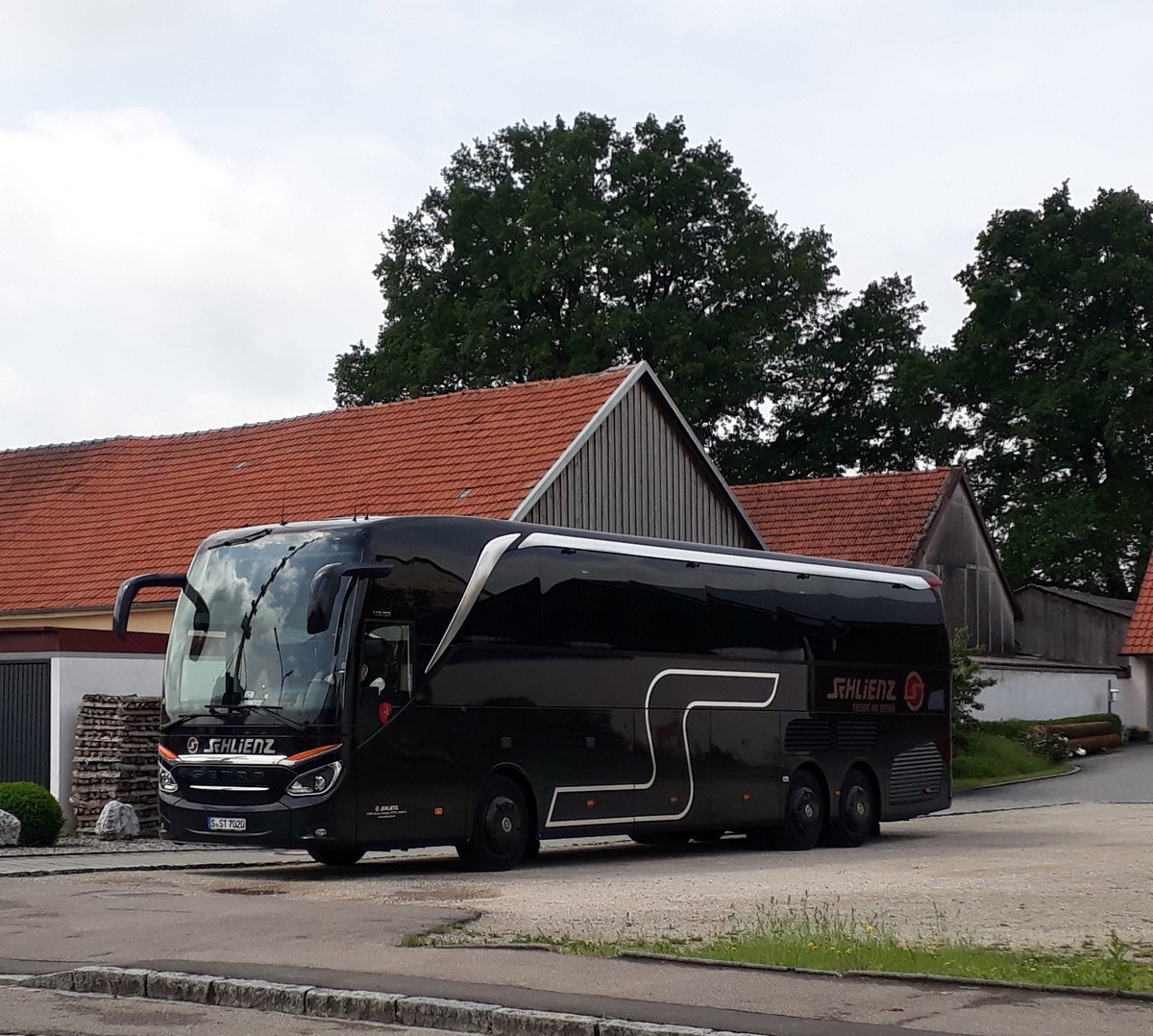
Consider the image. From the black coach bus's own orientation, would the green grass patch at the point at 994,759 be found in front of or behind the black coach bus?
behind

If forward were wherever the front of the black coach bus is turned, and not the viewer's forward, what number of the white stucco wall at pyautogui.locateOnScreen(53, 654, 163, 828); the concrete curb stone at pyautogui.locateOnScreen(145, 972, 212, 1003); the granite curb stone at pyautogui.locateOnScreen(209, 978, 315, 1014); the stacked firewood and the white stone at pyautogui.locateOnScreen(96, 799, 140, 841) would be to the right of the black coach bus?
3

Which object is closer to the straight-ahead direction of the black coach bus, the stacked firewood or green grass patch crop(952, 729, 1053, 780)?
the stacked firewood

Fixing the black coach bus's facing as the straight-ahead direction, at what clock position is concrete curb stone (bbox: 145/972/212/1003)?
The concrete curb stone is roughly at 11 o'clock from the black coach bus.

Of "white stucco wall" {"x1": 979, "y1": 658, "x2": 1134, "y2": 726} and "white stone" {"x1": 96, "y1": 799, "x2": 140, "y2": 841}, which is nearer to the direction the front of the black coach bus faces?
the white stone

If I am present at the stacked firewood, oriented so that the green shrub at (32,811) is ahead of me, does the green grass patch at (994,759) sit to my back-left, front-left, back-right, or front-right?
back-left

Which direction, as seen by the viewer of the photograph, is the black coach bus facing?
facing the viewer and to the left of the viewer

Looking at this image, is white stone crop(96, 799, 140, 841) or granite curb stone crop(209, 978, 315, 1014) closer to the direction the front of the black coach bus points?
the granite curb stone

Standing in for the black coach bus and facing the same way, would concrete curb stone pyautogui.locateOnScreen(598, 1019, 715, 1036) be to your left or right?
on your left

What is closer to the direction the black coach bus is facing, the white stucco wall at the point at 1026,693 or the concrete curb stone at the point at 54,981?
the concrete curb stone

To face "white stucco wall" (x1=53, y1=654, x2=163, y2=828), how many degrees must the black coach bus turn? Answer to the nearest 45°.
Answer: approximately 90° to its right

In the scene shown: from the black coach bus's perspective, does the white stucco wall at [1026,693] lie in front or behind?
behind

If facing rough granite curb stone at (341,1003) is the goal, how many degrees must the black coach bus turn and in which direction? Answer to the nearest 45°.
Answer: approximately 45° to its left
